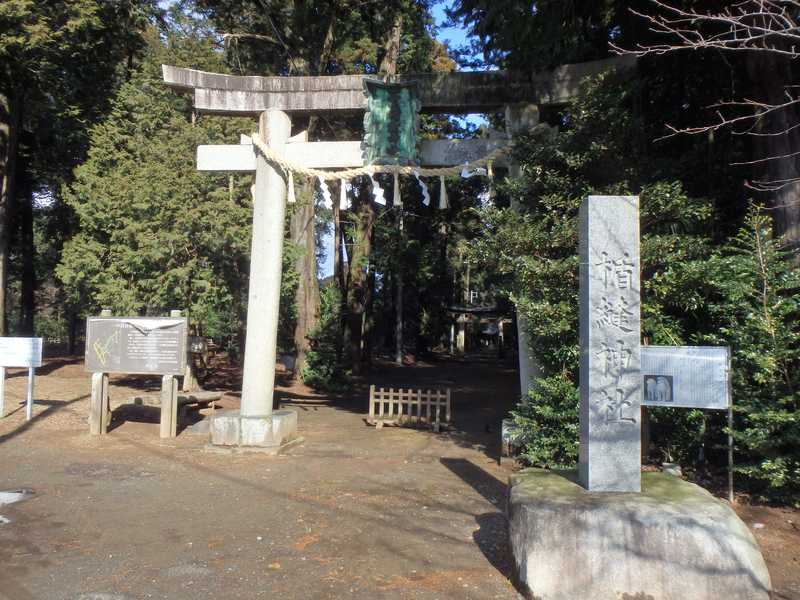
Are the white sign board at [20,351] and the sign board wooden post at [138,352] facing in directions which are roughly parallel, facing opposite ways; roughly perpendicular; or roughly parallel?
roughly parallel

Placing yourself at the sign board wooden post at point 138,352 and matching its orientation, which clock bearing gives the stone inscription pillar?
The stone inscription pillar is roughly at 11 o'clock from the sign board wooden post.

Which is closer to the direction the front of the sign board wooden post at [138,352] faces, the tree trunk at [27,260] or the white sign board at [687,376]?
the white sign board

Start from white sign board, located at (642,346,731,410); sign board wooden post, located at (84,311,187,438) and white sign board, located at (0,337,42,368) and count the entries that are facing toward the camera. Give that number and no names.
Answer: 3

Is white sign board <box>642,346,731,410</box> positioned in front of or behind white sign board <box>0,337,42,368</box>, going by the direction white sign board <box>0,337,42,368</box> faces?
in front

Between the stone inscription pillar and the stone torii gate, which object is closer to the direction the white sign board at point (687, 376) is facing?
the stone inscription pillar

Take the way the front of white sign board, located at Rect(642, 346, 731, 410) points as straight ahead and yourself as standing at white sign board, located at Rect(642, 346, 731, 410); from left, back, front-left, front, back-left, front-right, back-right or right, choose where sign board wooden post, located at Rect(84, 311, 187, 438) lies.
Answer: right

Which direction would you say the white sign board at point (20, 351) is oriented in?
toward the camera

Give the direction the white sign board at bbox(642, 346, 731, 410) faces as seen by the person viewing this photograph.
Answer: facing the viewer

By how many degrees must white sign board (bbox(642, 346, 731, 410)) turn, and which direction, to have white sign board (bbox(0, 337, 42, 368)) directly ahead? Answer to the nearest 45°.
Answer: approximately 90° to its right

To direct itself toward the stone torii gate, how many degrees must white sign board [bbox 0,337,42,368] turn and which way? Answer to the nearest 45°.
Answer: approximately 45° to its left

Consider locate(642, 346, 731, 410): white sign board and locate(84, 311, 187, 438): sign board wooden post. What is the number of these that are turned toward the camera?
2

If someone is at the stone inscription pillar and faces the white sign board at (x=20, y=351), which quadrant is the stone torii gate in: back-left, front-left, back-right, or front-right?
front-right
